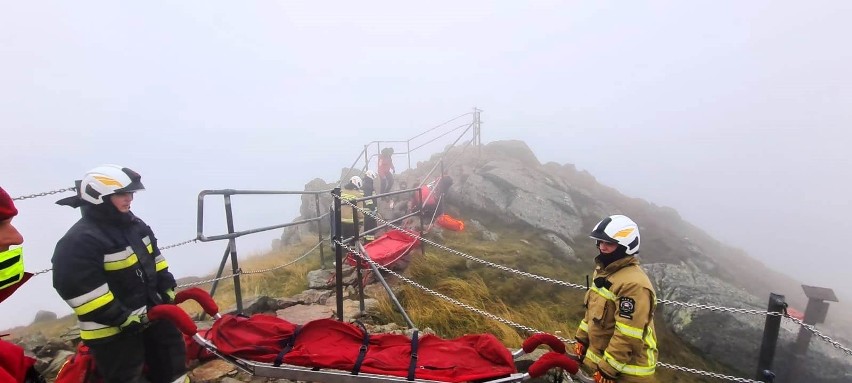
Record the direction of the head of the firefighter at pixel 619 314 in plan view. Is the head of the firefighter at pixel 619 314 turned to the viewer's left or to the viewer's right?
to the viewer's left

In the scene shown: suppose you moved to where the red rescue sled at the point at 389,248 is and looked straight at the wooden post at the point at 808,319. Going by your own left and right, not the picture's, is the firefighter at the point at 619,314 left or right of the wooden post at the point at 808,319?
right

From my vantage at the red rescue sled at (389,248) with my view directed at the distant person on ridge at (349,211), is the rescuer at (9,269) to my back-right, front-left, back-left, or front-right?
back-left

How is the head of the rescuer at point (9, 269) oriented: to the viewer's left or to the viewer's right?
to the viewer's right

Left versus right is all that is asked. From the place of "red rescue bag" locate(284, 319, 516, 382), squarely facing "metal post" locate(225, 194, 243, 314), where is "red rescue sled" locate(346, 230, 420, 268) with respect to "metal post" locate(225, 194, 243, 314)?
right

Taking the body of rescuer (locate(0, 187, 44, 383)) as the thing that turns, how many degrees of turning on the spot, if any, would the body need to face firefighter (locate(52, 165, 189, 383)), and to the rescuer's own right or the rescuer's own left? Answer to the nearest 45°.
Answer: approximately 45° to the rescuer's own left

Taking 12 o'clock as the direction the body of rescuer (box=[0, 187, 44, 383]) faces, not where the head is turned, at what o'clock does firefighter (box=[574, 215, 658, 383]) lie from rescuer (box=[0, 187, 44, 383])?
firefighter (box=[574, 215, 658, 383]) is roughly at 1 o'clock from rescuer (box=[0, 187, 44, 383]).

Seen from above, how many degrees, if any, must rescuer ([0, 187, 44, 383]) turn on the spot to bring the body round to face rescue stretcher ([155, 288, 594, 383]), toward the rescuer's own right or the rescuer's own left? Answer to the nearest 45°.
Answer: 0° — they already face it

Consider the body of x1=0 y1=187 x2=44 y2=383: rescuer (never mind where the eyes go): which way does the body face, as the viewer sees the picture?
to the viewer's right
